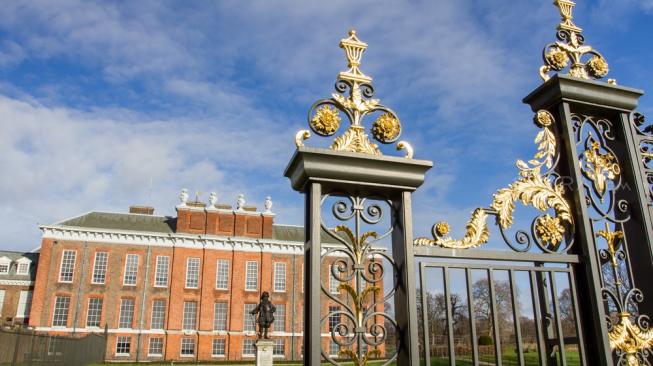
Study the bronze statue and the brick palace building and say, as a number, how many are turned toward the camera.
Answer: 2

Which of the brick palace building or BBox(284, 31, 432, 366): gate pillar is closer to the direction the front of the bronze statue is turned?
the gate pillar

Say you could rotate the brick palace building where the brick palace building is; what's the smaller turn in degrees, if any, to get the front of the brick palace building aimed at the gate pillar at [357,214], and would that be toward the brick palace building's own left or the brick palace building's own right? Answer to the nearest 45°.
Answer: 0° — it already faces it

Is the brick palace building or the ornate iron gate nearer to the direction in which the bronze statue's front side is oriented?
the ornate iron gate

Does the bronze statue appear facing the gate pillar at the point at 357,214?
yes

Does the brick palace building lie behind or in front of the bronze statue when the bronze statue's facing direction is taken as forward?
behind

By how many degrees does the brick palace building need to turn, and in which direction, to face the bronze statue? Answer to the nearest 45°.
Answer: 0° — it already faces it

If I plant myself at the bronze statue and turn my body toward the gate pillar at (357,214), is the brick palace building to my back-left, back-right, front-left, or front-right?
back-right

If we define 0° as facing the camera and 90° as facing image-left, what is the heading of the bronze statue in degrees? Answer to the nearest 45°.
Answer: approximately 0°

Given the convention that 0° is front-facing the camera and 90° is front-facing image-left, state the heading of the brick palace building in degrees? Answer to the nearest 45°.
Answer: approximately 0°

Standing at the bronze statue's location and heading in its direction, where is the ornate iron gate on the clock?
The ornate iron gate is roughly at 12 o'clock from the bronze statue.
